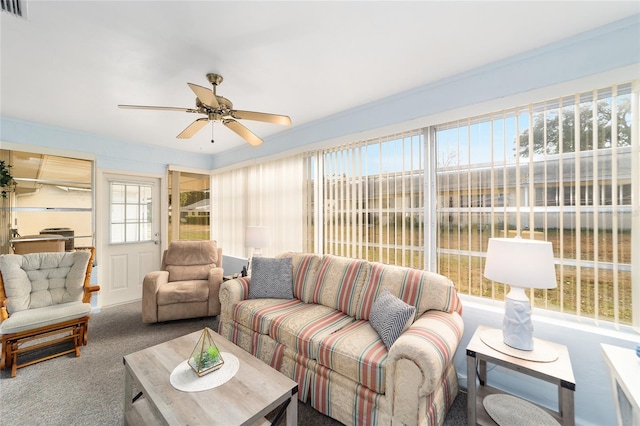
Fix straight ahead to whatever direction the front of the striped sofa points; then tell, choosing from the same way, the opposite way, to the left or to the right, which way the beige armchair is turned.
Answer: to the left

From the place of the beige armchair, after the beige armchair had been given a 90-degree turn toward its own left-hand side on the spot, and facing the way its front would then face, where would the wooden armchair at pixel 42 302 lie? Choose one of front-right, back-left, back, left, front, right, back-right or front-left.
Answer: back

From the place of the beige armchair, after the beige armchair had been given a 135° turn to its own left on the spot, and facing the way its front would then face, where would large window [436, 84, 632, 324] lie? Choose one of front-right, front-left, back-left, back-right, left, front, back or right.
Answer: right

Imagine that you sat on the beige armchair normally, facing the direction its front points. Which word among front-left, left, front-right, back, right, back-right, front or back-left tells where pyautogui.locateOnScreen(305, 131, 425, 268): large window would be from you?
front-left

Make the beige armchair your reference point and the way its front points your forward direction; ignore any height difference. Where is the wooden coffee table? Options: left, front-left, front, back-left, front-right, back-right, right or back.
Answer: front

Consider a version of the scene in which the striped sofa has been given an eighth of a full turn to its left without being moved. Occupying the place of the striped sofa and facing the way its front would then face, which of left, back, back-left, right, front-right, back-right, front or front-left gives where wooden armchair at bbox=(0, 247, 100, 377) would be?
right

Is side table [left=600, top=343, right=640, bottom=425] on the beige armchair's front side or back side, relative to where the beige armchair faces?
on the front side

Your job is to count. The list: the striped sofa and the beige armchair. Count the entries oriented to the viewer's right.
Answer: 0

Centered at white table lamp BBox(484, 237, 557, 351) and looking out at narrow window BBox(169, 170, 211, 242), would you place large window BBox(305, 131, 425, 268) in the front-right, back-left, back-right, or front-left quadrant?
front-right

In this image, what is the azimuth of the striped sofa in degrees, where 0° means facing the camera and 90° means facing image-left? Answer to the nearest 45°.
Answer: approximately 45°

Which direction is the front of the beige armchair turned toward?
toward the camera
